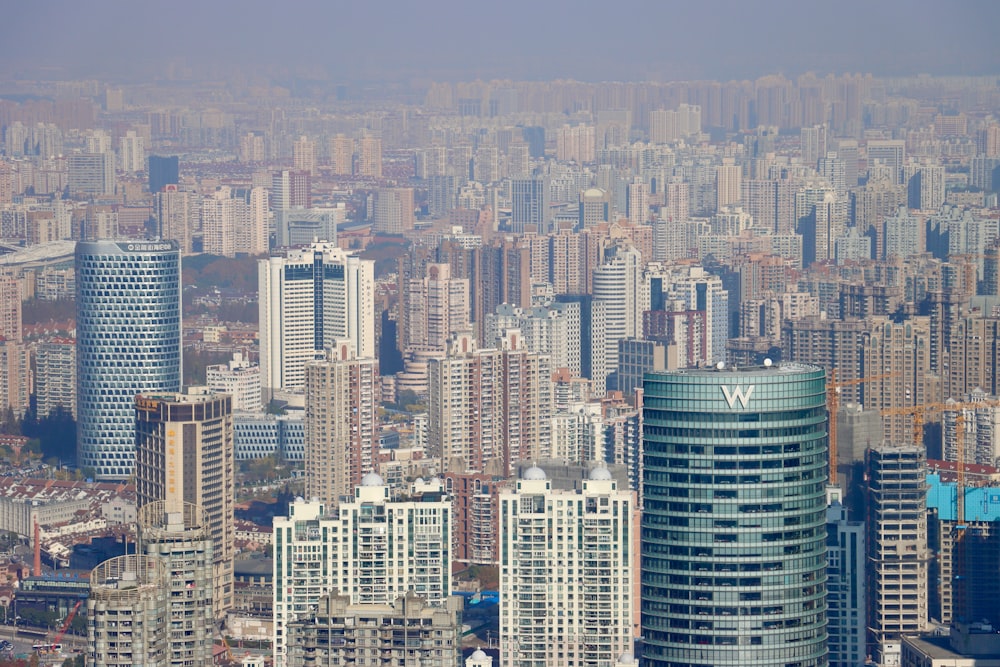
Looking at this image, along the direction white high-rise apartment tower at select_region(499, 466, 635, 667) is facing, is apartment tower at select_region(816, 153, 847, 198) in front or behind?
behind

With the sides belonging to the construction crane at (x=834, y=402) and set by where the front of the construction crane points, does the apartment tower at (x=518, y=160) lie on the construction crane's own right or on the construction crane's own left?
on the construction crane's own left

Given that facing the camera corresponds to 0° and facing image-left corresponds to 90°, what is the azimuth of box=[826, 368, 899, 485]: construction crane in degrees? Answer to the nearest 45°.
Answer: approximately 270°
